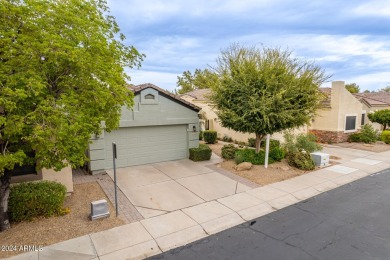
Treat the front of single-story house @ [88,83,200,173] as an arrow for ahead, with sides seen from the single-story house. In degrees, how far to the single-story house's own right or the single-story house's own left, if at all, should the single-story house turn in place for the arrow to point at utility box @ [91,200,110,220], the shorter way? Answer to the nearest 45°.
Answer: approximately 45° to the single-story house's own right

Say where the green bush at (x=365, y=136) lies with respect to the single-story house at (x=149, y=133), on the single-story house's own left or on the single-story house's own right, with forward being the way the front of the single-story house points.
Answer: on the single-story house's own left

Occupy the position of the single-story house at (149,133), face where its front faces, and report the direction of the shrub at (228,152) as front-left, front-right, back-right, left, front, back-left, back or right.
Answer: front-left

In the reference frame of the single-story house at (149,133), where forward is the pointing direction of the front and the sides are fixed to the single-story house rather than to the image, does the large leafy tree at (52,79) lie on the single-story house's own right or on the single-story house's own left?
on the single-story house's own right

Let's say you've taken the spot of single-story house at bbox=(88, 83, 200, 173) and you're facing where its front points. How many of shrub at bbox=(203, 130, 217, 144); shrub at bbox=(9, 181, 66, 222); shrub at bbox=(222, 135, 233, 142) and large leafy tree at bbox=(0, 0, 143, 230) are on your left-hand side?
2

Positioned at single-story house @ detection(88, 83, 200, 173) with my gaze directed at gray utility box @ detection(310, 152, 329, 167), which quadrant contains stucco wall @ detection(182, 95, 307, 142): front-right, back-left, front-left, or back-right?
front-left

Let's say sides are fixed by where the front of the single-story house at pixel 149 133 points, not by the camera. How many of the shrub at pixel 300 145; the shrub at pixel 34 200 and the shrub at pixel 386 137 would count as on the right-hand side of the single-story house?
1

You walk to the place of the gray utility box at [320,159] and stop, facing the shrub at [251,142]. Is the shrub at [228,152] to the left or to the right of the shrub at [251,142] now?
left

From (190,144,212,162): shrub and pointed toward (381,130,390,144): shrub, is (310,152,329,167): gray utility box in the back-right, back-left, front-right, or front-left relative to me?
front-right

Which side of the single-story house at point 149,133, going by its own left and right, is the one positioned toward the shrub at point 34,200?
right

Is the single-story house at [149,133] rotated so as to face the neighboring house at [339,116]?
no

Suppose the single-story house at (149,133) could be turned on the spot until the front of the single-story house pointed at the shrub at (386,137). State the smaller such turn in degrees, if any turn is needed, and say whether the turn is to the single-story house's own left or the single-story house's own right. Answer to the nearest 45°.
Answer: approximately 45° to the single-story house's own left

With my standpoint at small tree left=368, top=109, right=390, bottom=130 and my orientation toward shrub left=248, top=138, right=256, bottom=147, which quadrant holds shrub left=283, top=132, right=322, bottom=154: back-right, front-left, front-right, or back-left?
front-left

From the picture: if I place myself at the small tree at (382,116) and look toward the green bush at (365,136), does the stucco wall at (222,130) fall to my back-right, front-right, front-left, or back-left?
front-right

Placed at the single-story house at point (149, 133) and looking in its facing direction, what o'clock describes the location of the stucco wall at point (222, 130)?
The stucco wall is roughly at 9 o'clock from the single-story house.

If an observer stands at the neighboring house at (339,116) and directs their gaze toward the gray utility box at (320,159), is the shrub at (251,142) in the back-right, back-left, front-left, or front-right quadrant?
front-right

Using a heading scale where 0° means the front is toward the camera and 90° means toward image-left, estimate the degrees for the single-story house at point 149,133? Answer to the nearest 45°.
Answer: approximately 315°

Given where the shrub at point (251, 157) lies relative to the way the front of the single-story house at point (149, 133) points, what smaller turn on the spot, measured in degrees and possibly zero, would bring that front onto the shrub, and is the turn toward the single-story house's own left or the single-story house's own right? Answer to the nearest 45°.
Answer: approximately 45° to the single-story house's own left

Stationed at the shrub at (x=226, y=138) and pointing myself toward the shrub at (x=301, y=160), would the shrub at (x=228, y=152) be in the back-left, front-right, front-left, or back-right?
front-right
